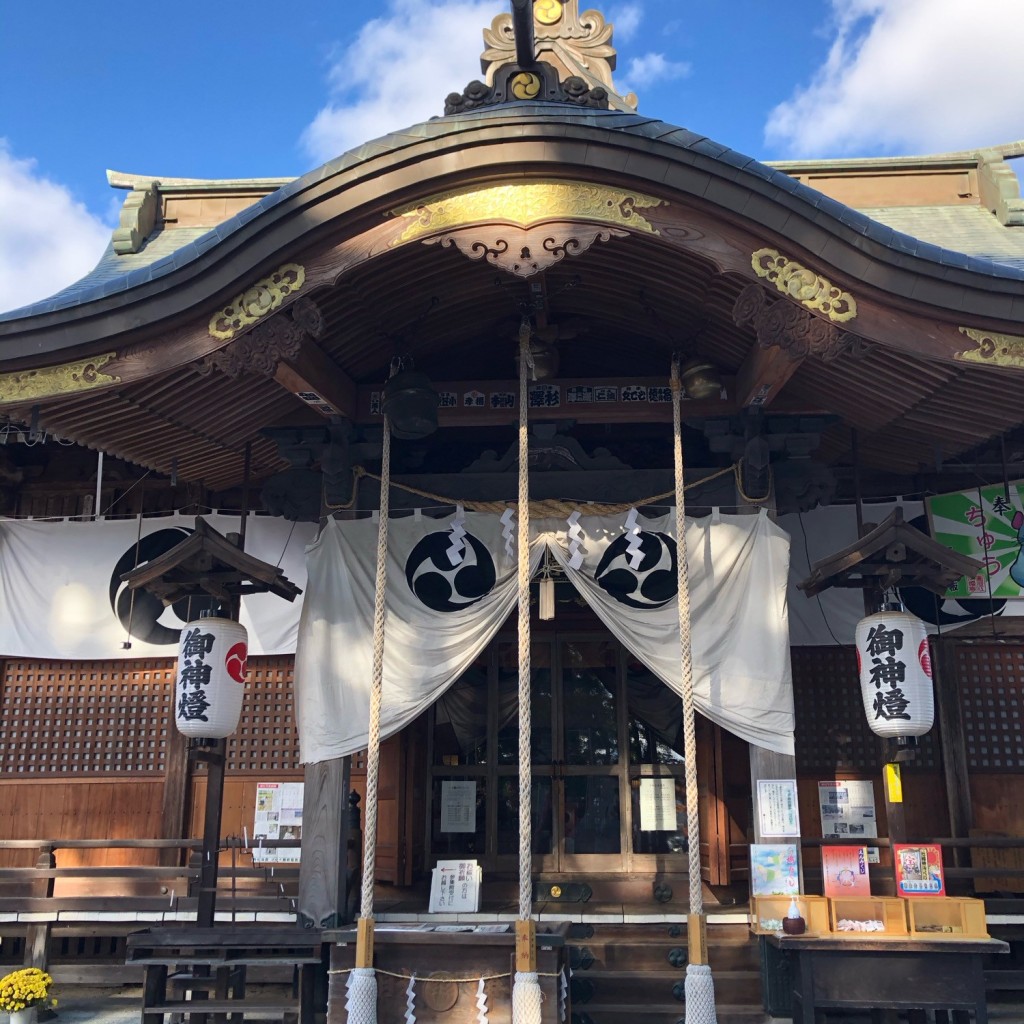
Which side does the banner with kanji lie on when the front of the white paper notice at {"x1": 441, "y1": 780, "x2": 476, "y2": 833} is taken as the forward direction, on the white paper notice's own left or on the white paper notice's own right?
on the white paper notice's own left

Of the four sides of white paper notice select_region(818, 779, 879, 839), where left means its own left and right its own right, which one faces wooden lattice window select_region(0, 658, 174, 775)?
right

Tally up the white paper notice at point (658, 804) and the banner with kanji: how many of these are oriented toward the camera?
2

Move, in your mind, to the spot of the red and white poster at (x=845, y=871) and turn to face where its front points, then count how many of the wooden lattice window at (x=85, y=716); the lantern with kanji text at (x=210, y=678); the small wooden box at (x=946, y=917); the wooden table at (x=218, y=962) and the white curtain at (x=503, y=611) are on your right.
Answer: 4

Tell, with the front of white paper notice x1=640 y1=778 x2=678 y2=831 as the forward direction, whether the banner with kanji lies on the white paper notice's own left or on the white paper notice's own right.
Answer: on the white paper notice's own left

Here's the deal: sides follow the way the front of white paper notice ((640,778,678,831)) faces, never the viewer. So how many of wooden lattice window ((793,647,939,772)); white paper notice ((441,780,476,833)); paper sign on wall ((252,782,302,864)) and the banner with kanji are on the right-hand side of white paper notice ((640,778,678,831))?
2

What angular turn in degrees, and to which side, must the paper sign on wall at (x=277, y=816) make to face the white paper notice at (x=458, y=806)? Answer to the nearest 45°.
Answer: approximately 90° to its left

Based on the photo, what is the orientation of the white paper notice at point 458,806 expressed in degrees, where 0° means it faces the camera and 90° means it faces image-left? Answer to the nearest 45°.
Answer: approximately 0°

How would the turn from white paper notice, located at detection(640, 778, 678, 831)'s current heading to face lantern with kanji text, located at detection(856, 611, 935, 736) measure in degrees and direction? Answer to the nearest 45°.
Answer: approximately 45° to its left
